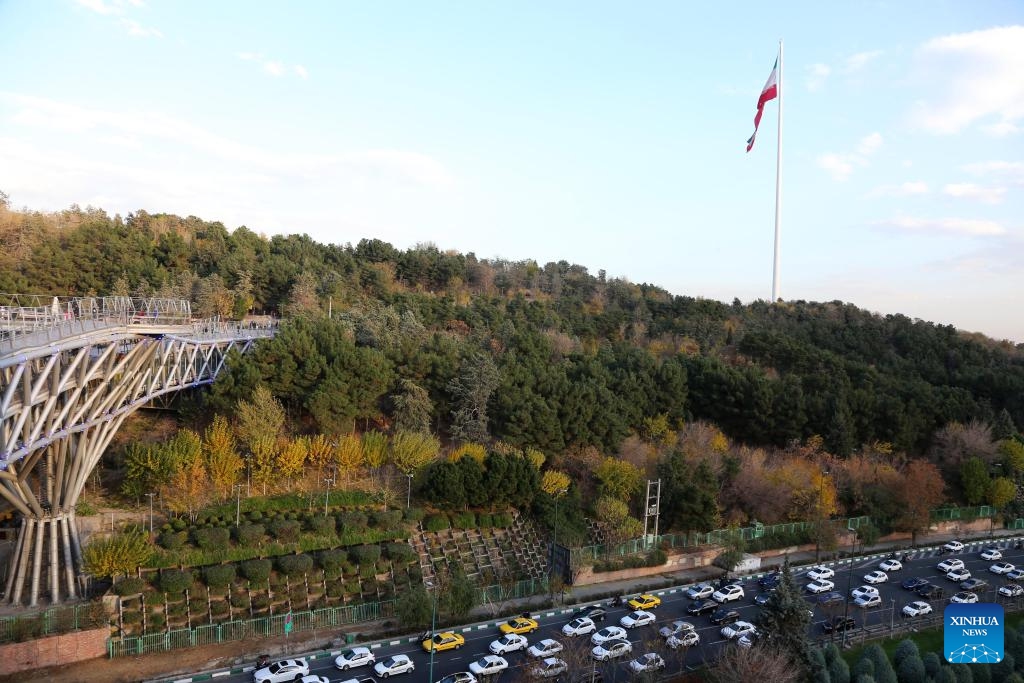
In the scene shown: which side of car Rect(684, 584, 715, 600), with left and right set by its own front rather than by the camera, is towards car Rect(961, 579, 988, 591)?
back

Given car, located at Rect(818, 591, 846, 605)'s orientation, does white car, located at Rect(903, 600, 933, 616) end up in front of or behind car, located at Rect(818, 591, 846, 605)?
behind

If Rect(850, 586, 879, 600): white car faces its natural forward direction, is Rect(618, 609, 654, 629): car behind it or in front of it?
in front

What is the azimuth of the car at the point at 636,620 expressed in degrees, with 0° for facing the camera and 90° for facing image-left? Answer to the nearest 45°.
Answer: approximately 45°

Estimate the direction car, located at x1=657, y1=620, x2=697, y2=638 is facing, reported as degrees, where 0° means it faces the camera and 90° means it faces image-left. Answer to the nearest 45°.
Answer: approximately 45°

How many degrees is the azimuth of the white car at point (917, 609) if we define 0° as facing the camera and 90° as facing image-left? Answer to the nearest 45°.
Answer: approximately 45°

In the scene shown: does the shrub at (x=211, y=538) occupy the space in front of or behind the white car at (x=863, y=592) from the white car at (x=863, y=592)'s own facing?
in front

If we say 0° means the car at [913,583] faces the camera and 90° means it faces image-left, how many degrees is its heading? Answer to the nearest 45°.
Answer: approximately 45°

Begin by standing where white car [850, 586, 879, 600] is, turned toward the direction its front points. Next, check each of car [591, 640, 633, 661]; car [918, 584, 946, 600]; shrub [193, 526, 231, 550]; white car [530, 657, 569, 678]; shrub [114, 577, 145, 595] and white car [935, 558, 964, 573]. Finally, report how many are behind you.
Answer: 2

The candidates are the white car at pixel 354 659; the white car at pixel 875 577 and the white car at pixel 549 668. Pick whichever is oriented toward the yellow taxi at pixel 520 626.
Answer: the white car at pixel 875 577

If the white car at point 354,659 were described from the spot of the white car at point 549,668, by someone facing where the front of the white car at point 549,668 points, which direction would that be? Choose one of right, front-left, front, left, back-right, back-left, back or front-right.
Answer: front-right

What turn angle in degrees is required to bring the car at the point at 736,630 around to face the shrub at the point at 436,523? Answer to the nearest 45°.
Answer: approximately 45° to its right

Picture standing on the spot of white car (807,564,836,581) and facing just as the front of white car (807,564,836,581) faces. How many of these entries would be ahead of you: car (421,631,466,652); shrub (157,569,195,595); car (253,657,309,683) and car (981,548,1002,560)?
3

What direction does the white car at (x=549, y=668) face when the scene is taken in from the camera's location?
facing the viewer and to the left of the viewer

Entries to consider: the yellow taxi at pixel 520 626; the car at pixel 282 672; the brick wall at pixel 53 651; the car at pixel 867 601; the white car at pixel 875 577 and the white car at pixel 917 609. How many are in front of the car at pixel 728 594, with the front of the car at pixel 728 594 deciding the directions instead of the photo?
3

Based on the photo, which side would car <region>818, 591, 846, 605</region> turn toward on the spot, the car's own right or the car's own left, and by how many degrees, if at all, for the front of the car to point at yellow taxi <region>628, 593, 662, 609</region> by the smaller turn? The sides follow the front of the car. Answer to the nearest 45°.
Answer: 0° — it already faces it

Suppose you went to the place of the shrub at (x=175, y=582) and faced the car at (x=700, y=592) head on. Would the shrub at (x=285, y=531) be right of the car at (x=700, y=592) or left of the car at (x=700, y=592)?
left

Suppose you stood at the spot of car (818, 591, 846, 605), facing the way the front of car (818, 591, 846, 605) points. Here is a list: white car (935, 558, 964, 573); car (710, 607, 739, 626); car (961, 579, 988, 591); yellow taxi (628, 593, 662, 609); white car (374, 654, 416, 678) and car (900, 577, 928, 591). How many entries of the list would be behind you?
3
